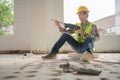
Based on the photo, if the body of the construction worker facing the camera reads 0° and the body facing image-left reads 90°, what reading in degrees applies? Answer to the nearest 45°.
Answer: approximately 45°
